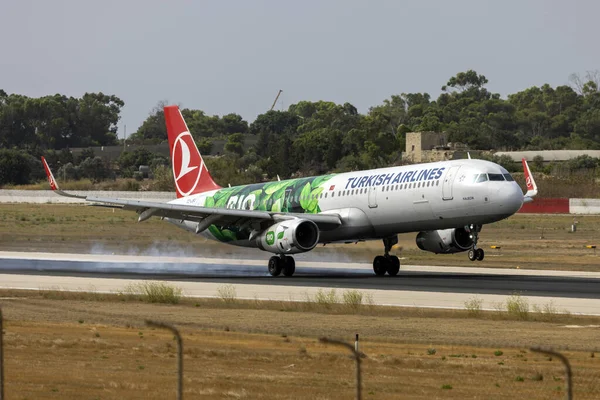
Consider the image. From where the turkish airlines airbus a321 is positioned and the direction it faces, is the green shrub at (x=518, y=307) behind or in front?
in front

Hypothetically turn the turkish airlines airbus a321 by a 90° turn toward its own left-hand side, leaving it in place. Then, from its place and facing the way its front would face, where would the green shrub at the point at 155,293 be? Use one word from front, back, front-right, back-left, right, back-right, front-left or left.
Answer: back

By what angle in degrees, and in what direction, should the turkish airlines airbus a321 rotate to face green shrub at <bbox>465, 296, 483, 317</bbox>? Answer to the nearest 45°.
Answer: approximately 45° to its right

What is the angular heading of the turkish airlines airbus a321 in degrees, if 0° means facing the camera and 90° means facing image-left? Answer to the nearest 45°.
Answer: approximately 315°

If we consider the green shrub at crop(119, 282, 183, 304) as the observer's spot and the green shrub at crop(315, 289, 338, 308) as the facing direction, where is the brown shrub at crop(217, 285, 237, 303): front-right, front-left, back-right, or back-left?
front-left

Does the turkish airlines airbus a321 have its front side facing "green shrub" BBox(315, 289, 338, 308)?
no

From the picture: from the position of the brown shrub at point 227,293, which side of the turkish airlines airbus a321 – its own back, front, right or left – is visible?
right
